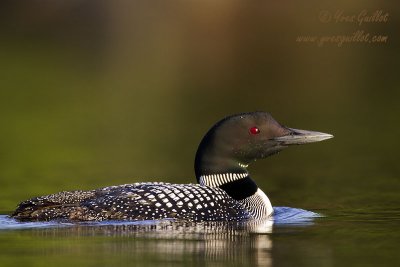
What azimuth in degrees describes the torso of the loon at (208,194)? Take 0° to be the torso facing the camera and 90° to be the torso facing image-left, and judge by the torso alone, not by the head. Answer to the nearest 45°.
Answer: approximately 270°
